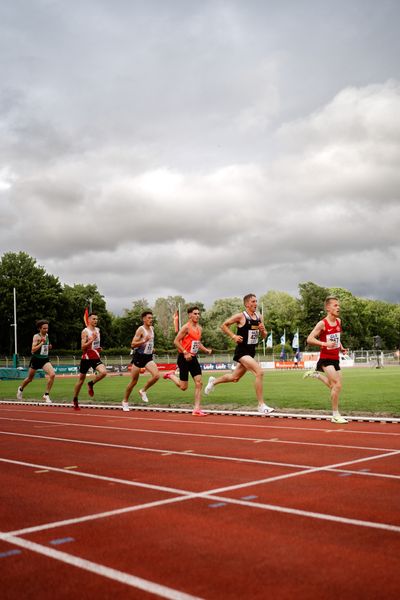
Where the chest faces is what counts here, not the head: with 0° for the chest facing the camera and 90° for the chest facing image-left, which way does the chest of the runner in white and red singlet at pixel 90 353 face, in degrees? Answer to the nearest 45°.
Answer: approximately 315°

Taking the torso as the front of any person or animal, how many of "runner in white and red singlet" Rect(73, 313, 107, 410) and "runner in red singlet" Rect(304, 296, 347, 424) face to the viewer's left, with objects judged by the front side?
0

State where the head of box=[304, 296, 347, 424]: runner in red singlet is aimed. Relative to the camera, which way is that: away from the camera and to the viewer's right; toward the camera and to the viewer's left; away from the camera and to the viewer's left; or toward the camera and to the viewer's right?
toward the camera and to the viewer's right

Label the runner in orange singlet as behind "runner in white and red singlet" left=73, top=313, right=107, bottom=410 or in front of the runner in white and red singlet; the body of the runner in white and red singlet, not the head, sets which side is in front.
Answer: in front

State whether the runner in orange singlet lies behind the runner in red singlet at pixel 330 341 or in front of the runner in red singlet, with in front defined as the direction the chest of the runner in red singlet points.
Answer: behind

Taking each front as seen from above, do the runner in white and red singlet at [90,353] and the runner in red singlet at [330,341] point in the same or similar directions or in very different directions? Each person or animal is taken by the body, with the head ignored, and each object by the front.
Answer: same or similar directions

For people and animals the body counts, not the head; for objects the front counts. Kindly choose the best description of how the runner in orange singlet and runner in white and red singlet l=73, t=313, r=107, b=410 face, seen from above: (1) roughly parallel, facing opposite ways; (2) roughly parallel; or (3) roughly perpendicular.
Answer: roughly parallel

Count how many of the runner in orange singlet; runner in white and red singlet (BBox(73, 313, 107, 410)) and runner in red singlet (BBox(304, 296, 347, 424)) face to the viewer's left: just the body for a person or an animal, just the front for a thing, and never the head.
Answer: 0

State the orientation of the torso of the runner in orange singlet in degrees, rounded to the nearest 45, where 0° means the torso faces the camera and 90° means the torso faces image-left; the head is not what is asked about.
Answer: approximately 315°

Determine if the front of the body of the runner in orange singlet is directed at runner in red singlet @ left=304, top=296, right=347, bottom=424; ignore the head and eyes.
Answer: yes

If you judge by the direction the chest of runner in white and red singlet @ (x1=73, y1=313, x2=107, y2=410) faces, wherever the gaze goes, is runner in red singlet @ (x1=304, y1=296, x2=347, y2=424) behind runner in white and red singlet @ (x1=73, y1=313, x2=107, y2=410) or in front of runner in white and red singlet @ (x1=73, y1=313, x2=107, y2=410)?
in front

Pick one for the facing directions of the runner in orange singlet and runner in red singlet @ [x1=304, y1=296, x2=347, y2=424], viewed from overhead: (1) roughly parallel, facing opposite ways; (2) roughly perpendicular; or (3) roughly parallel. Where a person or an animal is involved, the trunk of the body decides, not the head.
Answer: roughly parallel
